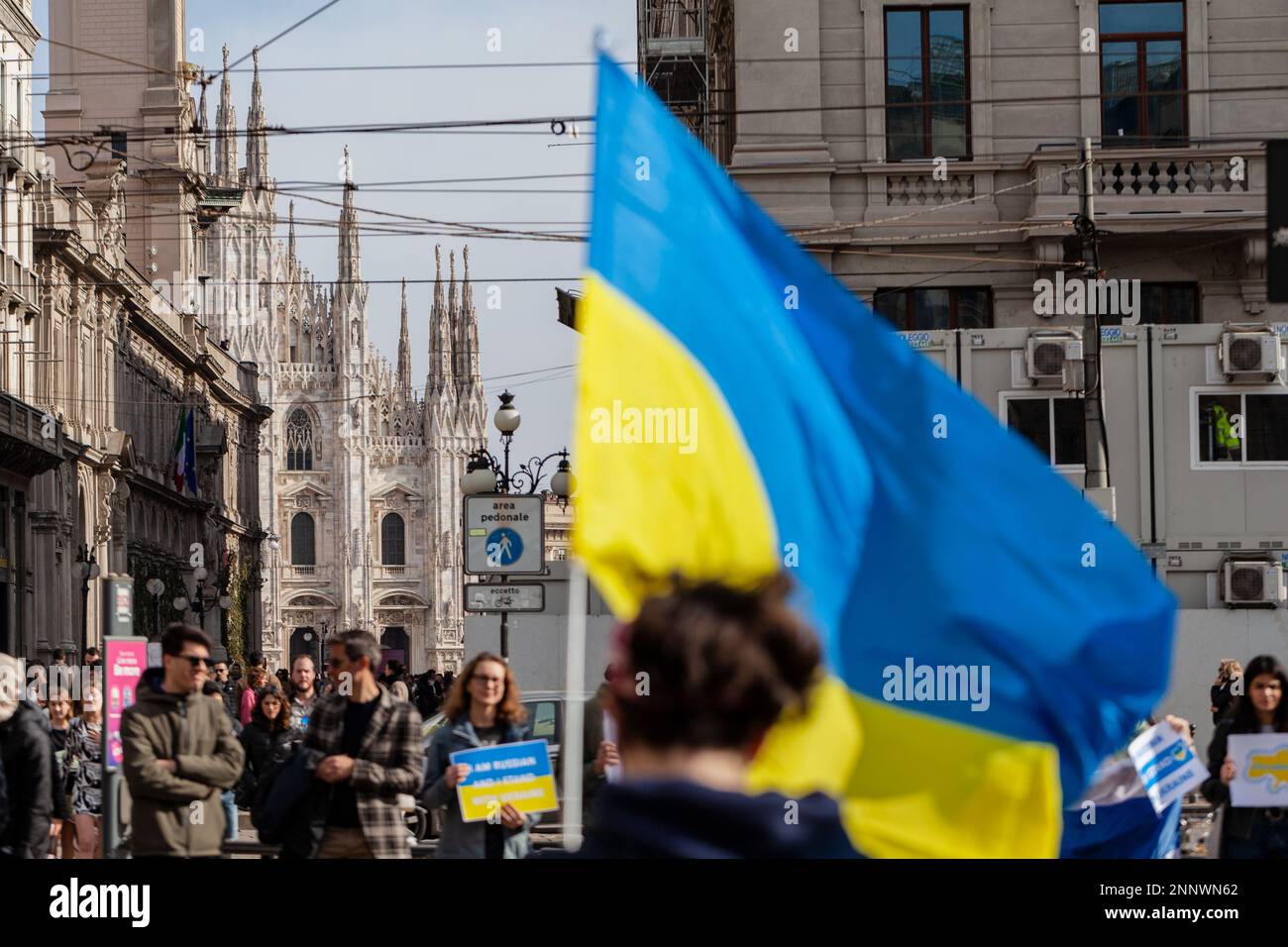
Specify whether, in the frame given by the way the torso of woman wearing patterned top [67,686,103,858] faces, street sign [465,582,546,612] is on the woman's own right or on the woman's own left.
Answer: on the woman's own left

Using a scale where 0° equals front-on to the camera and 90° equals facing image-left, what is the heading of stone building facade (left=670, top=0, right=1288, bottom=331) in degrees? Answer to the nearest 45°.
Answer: approximately 0°

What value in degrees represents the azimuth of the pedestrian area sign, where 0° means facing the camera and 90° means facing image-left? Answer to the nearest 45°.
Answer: approximately 0°

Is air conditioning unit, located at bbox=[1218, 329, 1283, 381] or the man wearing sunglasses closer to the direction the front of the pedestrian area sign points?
the man wearing sunglasses

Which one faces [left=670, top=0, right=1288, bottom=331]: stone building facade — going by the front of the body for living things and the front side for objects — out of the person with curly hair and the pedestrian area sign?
the person with curly hair

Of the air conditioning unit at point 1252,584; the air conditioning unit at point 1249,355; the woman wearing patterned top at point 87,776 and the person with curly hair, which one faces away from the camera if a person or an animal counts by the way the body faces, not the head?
the person with curly hair

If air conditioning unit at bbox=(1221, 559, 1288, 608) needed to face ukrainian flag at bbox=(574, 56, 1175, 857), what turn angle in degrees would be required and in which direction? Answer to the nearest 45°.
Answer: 0° — it already faces it

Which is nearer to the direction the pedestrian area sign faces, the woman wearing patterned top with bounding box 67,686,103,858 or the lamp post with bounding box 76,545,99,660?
the woman wearing patterned top
